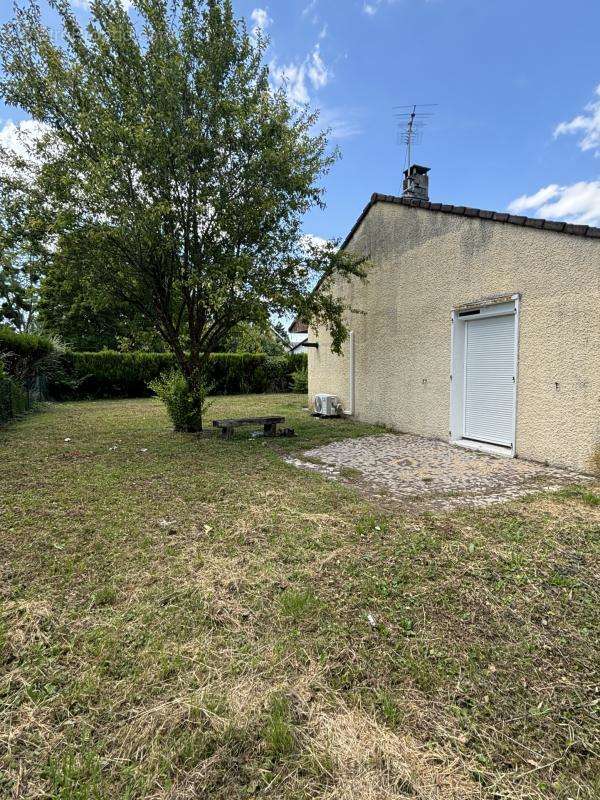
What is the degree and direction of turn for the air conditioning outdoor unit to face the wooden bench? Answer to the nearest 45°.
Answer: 0° — it already faces it

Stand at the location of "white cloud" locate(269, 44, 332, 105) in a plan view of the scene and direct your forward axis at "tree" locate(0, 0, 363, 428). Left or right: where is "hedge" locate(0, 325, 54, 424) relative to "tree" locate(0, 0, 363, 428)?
right

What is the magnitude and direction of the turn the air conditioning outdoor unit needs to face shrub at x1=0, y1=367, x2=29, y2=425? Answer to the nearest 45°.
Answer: approximately 45° to its right

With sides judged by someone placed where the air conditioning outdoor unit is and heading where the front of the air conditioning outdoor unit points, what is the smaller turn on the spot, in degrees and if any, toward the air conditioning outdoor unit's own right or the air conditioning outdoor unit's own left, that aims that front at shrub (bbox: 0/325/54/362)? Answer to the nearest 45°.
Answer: approximately 45° to the air conditioning outdoor unit's own right

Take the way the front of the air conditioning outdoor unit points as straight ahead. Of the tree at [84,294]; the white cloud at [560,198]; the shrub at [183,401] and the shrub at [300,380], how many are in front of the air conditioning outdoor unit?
2

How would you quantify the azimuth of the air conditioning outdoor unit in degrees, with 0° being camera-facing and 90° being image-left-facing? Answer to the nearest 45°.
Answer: approximately 45°

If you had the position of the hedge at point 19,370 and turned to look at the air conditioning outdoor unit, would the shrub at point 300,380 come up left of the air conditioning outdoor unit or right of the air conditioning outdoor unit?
left

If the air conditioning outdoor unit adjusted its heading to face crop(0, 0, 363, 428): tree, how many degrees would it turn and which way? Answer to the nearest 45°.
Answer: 0° — it already faces it

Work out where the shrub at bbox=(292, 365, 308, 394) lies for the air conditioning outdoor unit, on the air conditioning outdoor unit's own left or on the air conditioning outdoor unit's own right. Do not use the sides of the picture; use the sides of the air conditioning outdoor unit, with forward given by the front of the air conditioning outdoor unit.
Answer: on the air conditioning outdoor unit's own right
